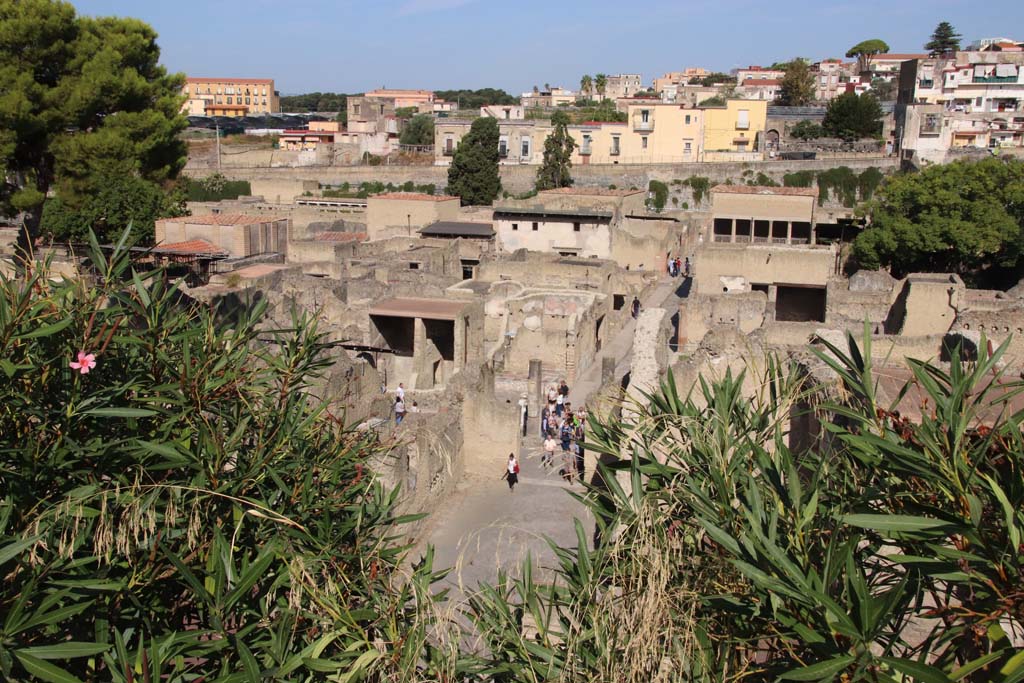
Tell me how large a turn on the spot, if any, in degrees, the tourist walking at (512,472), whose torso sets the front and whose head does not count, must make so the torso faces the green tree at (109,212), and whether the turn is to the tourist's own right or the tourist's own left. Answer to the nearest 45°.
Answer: approximately 135° to the tourist's own right

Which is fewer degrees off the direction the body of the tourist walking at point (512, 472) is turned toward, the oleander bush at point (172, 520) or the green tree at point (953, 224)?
the oleander bush

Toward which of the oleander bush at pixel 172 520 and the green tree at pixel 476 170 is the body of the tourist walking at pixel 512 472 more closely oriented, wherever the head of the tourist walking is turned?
the oleander bush

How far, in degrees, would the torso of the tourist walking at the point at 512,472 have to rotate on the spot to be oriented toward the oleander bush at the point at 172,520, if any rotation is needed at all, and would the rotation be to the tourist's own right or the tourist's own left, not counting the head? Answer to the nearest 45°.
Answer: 0° — they already face it

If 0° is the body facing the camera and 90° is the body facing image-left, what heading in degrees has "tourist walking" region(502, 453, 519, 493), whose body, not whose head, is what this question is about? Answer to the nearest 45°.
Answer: approximately 0°

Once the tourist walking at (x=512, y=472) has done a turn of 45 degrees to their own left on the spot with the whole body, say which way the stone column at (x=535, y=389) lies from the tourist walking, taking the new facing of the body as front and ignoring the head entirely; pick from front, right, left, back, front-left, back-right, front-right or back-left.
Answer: back-left

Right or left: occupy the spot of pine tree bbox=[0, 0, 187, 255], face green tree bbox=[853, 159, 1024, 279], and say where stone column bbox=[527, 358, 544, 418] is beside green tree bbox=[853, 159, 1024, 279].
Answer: right

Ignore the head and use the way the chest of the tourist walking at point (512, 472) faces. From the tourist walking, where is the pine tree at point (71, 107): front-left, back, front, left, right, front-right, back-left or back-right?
back-right

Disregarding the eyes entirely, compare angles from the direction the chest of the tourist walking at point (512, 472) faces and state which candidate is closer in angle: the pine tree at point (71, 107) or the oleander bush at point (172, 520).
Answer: the oleander bush

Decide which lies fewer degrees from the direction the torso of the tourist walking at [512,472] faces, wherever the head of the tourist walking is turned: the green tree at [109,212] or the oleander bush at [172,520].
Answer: the oleander bush

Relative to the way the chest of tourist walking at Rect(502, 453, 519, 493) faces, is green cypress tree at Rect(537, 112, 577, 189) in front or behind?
behind

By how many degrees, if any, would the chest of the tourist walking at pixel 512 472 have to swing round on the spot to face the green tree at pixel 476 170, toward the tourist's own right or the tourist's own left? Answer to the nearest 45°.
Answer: approximately 180°
